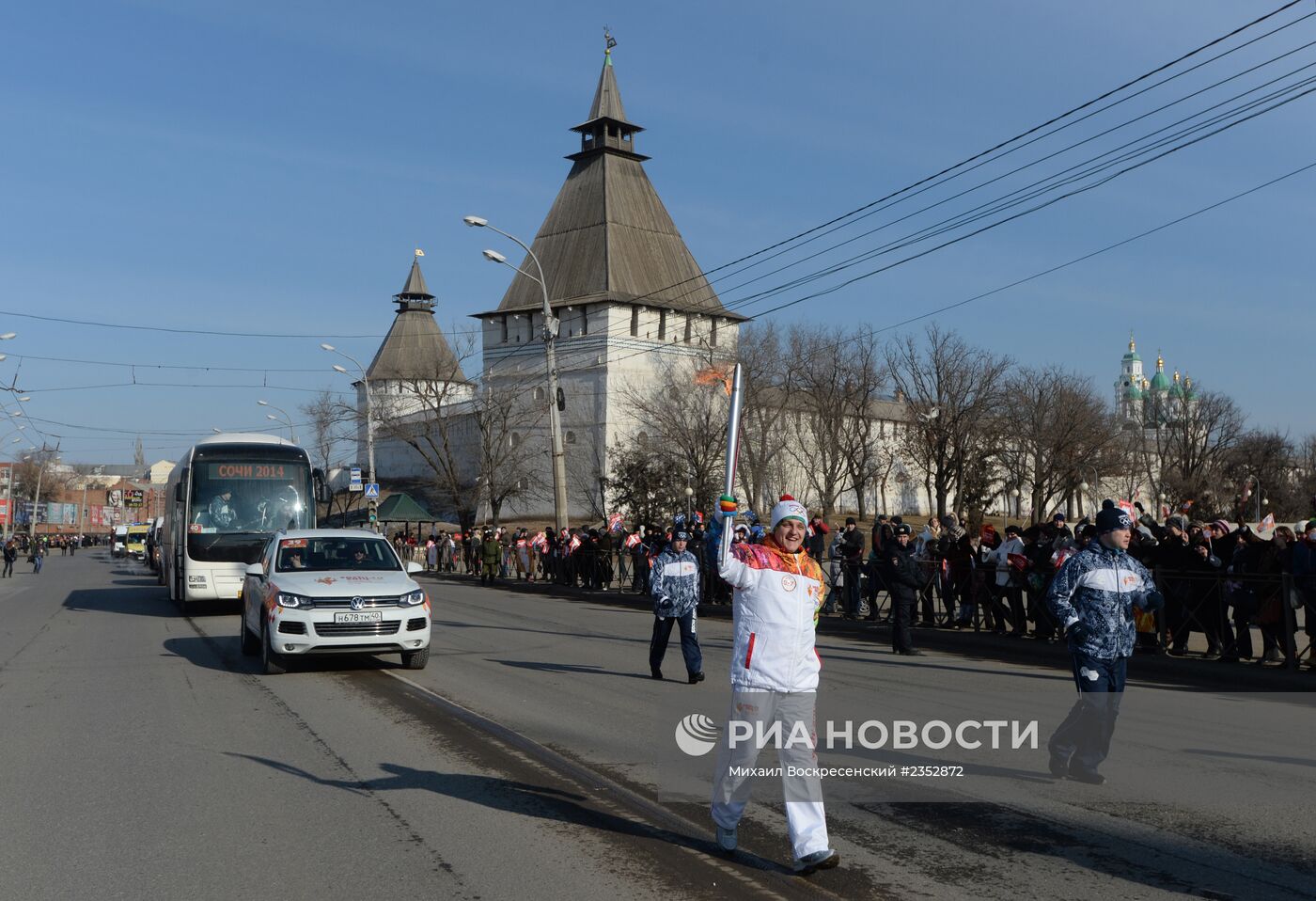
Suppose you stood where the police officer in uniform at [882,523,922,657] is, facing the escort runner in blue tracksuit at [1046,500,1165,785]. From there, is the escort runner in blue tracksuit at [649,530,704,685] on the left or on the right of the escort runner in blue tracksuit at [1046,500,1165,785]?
right

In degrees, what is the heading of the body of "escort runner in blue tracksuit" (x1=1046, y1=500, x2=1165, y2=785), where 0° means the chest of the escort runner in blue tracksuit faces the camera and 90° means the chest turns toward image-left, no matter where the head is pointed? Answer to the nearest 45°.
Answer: approximately 315°

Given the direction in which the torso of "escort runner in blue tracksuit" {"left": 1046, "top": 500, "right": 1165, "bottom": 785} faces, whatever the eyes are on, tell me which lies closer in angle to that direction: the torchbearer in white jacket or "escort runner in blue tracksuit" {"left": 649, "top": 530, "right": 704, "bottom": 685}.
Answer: the torchbearer in white jacket

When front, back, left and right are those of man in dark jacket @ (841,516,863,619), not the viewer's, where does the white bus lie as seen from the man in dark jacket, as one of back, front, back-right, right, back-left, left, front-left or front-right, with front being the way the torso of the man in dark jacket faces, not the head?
front-right

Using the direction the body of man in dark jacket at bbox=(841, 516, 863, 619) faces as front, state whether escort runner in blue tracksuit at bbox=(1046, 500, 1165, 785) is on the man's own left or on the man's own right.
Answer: on the man's own left

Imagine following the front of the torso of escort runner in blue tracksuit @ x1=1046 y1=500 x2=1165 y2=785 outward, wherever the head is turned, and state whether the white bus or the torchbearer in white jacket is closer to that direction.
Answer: the torchbearer in white jacket

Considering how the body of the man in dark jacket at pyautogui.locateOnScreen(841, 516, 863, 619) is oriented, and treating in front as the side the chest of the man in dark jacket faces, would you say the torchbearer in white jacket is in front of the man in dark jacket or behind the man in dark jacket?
in front

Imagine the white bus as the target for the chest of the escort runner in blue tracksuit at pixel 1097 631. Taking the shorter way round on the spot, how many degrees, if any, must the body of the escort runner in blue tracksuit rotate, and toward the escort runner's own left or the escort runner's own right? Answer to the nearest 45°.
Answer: approximately 180°

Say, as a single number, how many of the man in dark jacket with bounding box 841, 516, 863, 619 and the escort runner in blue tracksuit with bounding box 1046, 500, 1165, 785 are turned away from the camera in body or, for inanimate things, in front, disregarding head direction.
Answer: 0
